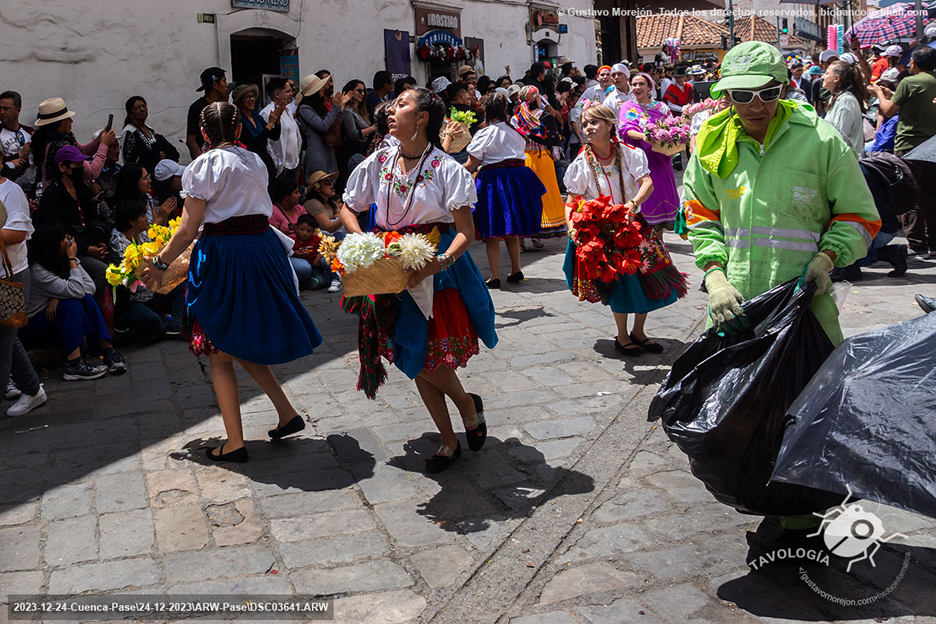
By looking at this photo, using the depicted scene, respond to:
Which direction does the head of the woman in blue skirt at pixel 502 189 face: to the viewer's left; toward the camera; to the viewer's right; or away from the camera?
away from the camera

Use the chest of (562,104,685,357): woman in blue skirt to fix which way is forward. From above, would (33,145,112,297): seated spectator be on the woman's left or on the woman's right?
on the woman's right

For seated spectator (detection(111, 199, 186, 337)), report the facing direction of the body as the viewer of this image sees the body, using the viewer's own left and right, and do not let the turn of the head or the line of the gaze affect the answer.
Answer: facing to the right of the viewer

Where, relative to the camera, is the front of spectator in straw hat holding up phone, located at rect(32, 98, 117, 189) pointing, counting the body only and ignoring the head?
to the viewer's right

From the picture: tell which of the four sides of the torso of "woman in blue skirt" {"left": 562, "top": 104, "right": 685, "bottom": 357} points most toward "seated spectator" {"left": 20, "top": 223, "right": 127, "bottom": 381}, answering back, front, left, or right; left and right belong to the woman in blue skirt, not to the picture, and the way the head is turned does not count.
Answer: right

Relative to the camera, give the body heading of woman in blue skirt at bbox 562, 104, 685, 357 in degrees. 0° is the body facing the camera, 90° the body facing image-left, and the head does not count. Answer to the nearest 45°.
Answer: approximately 0°

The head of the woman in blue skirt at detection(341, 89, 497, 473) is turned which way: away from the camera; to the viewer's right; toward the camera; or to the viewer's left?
to the viewer's left

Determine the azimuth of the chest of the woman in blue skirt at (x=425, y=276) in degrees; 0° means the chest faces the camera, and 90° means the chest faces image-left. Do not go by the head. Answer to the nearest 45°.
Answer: approximately 45°

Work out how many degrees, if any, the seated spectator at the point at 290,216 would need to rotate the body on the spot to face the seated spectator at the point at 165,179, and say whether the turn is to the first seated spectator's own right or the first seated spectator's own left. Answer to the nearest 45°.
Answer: approximately 135° to the first seated spectator's own right

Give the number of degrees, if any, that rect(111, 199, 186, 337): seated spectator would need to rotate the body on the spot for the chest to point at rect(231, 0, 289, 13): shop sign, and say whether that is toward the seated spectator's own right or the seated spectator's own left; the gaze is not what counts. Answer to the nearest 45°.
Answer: approximately 90° to the seated spectator's own left

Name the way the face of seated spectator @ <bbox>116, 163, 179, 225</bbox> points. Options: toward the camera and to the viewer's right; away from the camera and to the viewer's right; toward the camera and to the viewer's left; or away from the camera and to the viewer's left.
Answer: toward the camera and to the viewer's right
